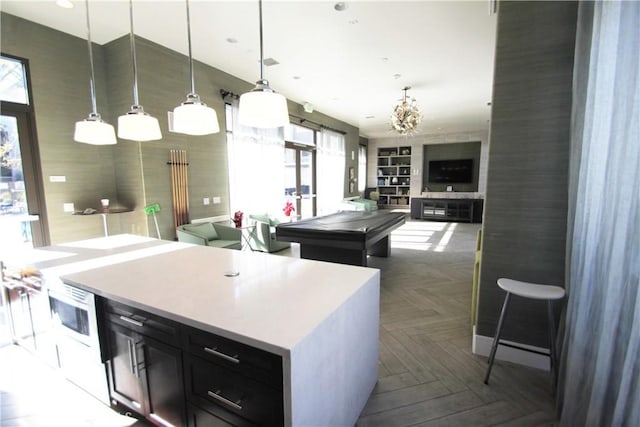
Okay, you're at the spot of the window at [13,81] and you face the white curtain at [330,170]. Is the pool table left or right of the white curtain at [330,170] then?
right

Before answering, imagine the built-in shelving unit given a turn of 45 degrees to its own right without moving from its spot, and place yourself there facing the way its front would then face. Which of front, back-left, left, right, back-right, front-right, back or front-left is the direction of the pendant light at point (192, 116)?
front-left

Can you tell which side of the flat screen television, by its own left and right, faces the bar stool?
front

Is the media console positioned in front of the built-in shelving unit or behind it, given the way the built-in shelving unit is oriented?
in front

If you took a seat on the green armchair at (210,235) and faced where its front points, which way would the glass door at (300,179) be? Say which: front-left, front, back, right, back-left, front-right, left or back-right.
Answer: left

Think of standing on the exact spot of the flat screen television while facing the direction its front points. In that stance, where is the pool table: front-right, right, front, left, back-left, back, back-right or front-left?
front

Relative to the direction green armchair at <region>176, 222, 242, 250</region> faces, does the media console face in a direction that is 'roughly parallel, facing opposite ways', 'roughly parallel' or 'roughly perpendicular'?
roughly perpendicular

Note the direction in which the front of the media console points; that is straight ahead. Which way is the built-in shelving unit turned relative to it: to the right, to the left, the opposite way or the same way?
the same way

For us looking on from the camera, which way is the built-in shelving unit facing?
facing the viewer

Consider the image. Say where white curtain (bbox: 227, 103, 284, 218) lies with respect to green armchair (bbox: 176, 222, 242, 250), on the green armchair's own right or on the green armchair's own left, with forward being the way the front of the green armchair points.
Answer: on the green armchair's own left

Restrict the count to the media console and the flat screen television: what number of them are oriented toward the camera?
2

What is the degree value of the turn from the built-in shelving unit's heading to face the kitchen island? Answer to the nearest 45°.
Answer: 0° — it already faces it

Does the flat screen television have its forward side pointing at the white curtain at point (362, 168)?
no

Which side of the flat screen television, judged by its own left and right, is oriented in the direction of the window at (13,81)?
front

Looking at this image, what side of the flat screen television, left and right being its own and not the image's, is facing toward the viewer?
front
